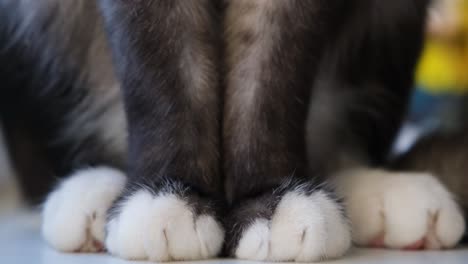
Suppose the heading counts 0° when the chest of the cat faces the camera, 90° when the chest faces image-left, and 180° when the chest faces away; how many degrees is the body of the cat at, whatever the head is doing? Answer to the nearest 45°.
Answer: approximately 0°

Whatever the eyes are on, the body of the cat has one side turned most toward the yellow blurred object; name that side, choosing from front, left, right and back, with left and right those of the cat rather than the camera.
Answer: back
